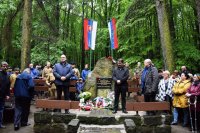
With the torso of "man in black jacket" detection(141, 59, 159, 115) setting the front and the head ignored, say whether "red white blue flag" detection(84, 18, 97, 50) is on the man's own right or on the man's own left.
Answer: on the man's own right

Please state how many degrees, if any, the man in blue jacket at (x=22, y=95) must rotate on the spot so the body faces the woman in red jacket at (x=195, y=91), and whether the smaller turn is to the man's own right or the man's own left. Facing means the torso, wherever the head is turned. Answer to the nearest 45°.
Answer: approximately 45° to the man's own right

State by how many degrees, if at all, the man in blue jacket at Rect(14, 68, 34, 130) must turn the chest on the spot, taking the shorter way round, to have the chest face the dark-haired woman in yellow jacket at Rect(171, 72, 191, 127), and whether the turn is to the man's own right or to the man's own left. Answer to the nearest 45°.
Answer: approximately 45° to the man's own right

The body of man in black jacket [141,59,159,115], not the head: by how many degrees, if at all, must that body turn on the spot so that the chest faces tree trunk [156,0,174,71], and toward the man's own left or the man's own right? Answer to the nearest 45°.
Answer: approximately 135° to the man's own right

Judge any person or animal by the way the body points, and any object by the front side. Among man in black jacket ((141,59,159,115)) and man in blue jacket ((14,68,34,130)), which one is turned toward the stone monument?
man in blue jacket ((14,68,34,130))

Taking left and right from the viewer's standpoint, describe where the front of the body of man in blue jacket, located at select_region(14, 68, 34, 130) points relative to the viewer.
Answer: facing away from the viewer and to the right of the viewer

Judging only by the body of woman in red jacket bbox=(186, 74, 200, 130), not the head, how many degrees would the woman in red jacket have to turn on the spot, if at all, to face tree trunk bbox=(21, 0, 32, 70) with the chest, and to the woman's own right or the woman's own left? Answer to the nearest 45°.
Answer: approximately 45° to the woman's own right

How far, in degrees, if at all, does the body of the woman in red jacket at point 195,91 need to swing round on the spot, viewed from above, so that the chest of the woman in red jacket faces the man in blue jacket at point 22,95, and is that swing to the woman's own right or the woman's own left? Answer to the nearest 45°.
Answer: approximately 45° to the woman's own right

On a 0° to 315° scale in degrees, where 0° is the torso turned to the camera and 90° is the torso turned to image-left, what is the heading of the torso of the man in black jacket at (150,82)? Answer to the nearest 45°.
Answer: approximately 45°

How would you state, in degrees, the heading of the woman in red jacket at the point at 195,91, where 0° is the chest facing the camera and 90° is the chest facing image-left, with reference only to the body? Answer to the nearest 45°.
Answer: approximately 45°
